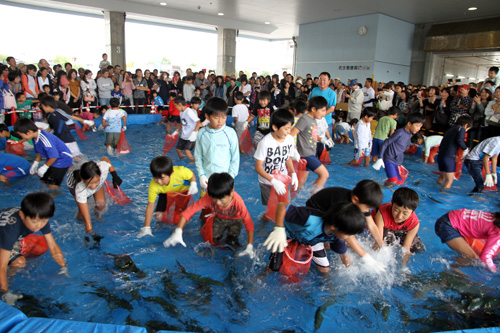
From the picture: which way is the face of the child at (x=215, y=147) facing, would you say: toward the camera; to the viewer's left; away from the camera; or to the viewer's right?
toward the camera

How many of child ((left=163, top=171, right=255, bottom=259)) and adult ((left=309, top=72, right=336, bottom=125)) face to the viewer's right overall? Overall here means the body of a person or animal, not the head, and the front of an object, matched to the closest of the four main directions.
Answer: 0

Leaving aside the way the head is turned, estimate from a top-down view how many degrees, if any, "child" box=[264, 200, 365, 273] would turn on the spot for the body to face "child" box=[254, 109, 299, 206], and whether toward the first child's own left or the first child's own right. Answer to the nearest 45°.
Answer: approximately 135° to the first child's own left

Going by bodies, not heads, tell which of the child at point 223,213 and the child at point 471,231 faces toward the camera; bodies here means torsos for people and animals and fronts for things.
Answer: the child at point 223,213

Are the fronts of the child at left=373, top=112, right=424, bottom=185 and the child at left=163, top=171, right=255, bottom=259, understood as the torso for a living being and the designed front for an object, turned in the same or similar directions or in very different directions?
same or similar directions

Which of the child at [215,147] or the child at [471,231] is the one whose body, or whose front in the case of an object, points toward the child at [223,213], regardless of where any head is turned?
the child at [215,147]

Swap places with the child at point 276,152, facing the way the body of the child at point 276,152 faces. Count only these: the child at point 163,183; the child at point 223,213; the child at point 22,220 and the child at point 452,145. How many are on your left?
1

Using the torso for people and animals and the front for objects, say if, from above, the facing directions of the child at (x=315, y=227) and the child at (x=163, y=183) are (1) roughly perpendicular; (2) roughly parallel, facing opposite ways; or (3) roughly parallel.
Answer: roughly perpendicular

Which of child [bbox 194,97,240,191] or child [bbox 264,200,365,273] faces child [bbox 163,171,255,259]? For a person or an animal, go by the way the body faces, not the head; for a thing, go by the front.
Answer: child [bbox 194,97,240,191]

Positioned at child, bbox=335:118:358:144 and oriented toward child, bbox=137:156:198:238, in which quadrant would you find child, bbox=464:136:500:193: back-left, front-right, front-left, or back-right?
front-left

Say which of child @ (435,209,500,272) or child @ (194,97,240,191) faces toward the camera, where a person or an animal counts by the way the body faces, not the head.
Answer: child @ (194,97,240,191)

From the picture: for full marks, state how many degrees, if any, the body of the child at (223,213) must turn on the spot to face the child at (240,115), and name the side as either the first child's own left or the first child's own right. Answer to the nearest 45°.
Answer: approximately 180°

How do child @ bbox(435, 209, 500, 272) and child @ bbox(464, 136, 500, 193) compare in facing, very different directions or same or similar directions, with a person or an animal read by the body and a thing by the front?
same or similar directions

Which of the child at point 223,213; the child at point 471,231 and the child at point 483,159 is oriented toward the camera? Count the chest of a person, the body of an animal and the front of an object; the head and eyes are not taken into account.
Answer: the child at point 223,213

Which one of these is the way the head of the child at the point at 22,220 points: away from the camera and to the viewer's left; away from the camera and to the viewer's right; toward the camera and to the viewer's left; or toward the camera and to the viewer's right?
toward the camera and to the viewer's right
